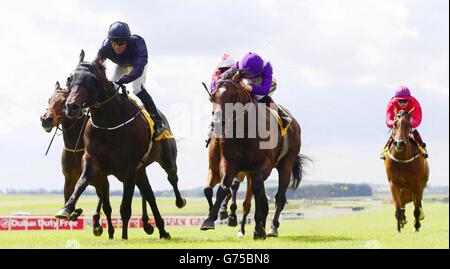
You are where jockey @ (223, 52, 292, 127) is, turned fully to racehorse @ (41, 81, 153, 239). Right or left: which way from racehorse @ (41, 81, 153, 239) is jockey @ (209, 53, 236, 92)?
right

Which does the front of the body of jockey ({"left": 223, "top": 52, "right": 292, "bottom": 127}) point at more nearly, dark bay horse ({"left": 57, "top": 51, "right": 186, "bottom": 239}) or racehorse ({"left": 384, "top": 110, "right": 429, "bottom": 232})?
the dark bay horse

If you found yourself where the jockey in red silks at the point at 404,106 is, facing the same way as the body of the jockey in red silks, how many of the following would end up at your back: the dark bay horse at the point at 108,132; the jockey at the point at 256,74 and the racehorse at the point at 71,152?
0

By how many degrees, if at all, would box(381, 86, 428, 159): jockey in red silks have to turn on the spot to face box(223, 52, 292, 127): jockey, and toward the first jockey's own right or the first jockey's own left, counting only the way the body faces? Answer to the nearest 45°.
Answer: approximately 45° to the first jockey's own right

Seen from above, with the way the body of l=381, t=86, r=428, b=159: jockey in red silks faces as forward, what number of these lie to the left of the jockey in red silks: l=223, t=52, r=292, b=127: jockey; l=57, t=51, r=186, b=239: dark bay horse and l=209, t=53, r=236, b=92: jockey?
0

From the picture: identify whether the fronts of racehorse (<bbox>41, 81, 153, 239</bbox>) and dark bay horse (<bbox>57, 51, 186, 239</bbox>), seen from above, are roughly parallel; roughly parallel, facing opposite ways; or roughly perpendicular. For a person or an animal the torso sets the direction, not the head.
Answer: roughly parallel

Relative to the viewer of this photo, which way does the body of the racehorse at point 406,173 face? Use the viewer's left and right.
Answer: facing the viewer

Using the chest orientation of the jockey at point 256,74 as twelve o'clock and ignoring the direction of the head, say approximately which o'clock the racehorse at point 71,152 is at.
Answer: The racehorse is roughly at 2 o'clock from the jockey.

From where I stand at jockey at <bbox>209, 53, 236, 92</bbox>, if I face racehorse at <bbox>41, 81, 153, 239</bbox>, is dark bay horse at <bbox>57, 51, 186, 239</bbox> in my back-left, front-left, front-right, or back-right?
front-left

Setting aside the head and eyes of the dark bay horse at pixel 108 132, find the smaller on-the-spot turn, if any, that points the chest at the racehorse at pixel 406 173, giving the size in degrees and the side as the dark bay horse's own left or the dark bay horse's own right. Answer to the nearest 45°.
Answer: approximately 180°

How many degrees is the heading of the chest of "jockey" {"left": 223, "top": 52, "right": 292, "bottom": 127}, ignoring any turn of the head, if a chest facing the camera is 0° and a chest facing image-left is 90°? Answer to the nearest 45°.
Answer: approximately 45°

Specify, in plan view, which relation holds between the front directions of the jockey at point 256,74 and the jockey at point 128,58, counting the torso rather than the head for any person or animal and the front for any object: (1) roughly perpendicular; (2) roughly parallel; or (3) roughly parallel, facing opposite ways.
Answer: roughly parallel

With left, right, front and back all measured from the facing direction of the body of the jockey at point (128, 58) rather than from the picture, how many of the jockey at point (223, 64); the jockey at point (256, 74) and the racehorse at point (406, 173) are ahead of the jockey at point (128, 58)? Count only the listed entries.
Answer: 0

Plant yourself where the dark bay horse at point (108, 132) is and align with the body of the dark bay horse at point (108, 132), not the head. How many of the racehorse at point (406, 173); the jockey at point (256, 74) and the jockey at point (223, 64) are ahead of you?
0

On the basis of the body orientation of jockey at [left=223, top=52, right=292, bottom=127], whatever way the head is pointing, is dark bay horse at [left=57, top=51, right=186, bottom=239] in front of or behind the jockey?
in front

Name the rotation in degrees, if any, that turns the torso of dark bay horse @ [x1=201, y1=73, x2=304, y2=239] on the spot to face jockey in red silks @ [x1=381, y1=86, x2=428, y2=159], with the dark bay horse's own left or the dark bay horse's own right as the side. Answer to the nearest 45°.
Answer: approximately 180°

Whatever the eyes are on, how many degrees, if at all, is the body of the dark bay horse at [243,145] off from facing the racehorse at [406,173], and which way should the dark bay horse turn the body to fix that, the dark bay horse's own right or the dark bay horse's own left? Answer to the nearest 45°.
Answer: approximately 180°

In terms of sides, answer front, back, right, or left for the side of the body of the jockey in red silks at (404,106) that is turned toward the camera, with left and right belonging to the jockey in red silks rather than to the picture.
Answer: front
